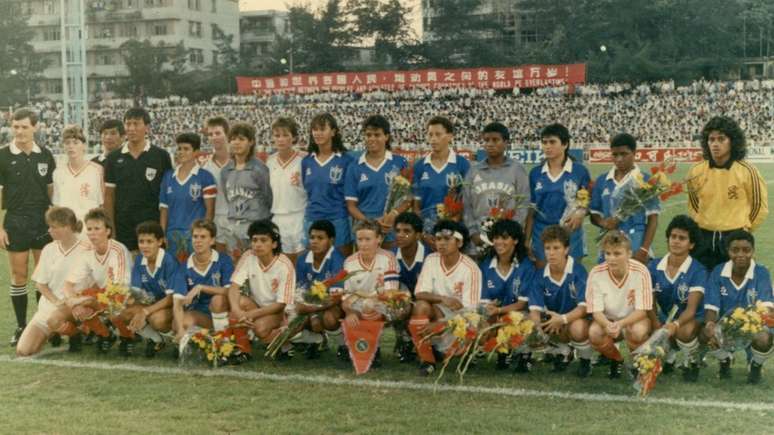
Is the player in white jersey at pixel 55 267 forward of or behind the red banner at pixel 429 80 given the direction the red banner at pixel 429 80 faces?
forward

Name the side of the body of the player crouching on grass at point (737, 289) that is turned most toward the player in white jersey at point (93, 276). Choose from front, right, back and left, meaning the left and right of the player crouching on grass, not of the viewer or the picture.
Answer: right

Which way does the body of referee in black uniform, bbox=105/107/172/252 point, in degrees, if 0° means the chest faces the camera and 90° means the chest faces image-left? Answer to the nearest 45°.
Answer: approximately 0°

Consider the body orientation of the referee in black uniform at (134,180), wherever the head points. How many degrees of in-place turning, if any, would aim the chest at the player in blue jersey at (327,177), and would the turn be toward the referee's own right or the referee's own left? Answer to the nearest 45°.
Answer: approximately 45° to the referee's own left

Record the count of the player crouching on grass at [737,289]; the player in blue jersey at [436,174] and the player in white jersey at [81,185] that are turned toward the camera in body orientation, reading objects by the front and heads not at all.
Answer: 3

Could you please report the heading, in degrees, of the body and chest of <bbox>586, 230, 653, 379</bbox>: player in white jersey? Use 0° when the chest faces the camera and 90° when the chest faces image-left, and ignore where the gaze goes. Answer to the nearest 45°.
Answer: approximately 0°

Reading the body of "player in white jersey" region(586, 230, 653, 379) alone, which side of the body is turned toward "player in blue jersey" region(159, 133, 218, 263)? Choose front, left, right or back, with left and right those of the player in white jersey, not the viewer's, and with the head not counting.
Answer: right

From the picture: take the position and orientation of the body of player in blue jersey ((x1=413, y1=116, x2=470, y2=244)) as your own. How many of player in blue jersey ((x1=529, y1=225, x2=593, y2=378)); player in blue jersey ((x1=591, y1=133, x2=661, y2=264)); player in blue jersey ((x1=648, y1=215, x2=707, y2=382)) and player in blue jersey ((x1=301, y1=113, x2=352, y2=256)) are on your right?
1
